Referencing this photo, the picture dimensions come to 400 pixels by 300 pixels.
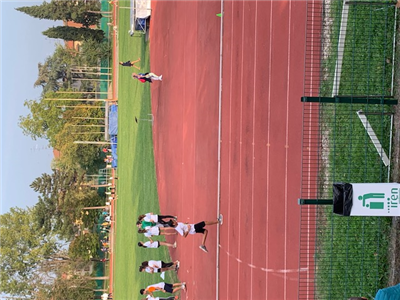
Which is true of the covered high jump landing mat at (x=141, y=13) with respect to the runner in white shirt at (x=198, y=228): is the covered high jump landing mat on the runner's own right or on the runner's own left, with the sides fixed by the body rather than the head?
on the runner's own left

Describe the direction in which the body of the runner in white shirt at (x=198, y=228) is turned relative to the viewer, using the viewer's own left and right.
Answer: facing to the right of the viewer

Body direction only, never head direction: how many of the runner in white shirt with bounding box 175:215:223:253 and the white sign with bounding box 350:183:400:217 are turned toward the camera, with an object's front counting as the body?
1

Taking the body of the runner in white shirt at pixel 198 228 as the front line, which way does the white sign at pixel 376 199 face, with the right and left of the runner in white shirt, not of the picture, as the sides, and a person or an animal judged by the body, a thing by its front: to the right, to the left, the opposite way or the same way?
to the right

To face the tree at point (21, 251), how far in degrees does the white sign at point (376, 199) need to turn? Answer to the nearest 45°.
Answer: approximately 135° to its right

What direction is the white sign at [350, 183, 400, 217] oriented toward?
toward the camera
